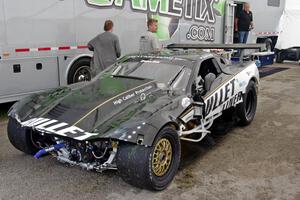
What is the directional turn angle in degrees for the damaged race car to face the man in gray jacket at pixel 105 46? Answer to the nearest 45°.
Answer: approximately 135° to its right

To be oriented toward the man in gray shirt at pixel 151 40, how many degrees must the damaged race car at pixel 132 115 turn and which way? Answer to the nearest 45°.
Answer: approximately 135° to its right

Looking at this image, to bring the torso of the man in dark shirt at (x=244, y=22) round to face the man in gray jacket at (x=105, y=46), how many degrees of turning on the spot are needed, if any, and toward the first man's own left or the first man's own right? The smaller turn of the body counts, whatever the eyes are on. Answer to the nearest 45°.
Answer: approximately 45° to the first man's own right

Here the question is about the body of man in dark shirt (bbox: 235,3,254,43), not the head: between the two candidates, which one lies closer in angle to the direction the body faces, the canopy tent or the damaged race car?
the damaged race car

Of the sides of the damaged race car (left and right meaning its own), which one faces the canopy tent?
back

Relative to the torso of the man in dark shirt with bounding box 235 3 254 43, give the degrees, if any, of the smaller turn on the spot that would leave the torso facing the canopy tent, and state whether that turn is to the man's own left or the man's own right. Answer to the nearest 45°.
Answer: approximately 90° to the man's own left

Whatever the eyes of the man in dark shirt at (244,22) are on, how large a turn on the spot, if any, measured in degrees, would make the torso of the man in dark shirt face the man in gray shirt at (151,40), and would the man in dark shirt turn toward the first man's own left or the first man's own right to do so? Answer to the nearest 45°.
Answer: approximately 45° to the first man's own right

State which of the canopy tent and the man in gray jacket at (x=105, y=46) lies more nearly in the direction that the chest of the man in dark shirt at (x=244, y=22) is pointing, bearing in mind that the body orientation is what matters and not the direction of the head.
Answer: the man in gray jacket

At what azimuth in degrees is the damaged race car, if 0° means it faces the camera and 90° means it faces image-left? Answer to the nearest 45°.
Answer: approximately 45°

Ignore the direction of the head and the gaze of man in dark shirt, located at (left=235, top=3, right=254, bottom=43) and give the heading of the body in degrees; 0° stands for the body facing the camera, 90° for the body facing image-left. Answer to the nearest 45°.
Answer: approximately 315°
